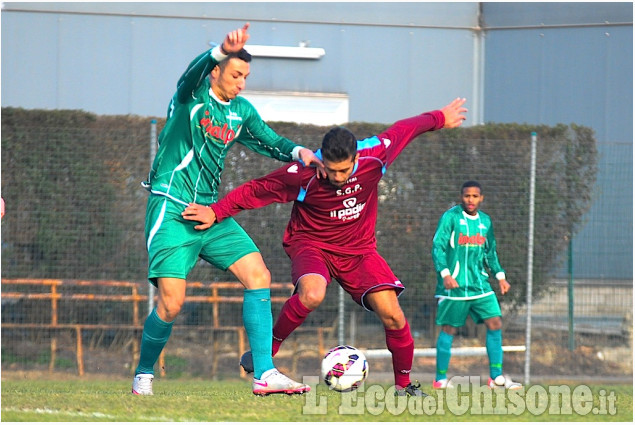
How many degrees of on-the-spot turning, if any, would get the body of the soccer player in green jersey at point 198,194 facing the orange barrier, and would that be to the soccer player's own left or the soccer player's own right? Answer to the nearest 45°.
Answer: approximately 135° to the soccer player's own left

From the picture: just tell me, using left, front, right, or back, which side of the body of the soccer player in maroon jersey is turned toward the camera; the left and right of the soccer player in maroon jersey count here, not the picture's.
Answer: front

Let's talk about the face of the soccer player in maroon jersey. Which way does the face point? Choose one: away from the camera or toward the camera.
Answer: toward the camera

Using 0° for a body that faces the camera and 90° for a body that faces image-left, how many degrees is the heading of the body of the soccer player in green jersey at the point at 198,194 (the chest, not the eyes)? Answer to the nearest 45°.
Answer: approximately 315°

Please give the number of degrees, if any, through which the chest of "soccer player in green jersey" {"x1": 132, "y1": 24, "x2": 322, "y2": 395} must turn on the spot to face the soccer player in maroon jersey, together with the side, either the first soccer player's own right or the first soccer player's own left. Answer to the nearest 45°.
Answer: approximately 45° to the first soccer player's own left

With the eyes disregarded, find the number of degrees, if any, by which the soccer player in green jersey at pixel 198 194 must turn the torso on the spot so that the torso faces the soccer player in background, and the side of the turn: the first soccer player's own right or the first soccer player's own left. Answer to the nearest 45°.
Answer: approximately 90° to the first soccer player's own left

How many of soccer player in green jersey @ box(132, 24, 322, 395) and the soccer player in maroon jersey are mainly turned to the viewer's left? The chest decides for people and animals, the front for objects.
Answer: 0

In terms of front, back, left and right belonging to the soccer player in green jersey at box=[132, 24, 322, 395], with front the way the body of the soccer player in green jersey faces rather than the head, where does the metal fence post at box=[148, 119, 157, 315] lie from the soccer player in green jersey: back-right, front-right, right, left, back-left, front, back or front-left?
back-left

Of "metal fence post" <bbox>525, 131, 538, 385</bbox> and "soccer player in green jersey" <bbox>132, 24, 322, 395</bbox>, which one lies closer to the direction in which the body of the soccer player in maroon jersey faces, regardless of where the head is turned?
the soccer player in green jersey

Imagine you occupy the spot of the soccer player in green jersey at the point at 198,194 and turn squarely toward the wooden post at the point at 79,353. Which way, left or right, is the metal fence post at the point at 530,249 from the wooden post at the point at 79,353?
right
